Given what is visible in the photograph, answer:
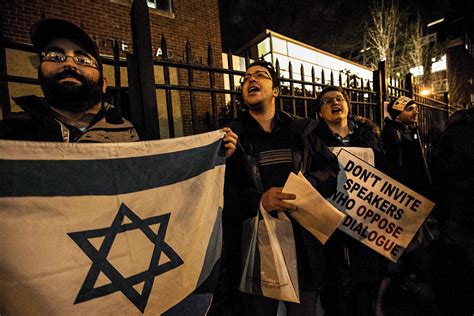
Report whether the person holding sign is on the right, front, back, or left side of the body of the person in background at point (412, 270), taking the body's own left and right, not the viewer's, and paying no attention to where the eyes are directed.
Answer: right

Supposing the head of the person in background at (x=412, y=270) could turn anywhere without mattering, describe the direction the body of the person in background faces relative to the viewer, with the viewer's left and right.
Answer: facing the viewer and to the right of the viewer

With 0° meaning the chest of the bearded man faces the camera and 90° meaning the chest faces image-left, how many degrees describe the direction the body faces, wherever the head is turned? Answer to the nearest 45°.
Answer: approximately 0°

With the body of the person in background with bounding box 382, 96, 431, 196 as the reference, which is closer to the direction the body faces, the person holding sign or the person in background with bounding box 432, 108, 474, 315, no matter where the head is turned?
the person in background

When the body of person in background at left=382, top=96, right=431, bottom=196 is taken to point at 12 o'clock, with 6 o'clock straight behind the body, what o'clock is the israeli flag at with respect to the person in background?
The israeli flag is roughly at 2 o'clock from the person in background.

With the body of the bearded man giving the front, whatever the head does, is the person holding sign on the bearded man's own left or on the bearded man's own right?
on the bearded man's own left
